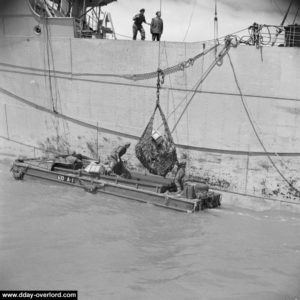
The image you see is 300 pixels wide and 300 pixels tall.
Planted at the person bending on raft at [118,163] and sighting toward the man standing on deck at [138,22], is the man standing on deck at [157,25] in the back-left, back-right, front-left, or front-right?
front-right

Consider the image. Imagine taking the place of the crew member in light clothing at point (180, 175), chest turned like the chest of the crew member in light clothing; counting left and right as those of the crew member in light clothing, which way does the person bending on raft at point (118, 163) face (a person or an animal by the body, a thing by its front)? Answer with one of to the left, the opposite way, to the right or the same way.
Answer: the opposite way

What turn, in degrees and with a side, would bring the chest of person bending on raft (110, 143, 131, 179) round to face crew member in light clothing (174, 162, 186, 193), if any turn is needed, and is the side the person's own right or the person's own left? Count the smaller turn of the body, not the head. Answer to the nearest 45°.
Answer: approximately 45° to the person's own right

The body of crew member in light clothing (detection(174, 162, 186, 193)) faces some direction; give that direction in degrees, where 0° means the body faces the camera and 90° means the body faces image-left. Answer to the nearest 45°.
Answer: approximately 90°

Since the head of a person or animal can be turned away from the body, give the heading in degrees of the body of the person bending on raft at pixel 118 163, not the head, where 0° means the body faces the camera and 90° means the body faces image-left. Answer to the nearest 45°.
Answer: approximately 270°

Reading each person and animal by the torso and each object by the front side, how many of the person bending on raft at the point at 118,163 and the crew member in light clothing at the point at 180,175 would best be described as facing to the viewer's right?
1

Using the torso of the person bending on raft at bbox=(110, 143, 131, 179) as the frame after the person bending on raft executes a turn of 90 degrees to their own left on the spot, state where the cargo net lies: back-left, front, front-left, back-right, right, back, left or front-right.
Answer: right

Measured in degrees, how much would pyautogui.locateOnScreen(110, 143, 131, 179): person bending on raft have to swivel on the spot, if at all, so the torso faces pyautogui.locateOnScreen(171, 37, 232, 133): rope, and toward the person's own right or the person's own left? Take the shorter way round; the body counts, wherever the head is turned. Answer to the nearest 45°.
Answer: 0° — they already face it

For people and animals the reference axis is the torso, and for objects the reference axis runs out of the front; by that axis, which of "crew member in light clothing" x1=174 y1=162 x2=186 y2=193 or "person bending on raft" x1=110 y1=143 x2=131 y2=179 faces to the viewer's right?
the person bending on raft
